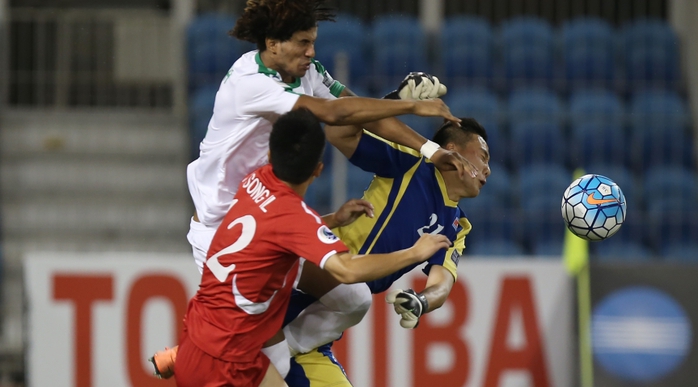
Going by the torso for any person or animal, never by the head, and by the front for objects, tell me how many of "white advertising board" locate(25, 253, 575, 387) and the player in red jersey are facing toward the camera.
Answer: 1

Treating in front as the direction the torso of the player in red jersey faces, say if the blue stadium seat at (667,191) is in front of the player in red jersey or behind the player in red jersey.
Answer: in front

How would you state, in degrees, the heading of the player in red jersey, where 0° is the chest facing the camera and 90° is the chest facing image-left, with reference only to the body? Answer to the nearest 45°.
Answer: approximately 225°

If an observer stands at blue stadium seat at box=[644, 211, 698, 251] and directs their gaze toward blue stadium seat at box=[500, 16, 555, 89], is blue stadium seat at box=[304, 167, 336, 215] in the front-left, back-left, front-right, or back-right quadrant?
front-left

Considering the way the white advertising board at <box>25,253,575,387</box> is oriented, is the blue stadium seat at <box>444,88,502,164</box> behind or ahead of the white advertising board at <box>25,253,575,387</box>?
behind

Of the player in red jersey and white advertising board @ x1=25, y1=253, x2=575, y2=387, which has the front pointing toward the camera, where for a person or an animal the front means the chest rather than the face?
the white advertising board

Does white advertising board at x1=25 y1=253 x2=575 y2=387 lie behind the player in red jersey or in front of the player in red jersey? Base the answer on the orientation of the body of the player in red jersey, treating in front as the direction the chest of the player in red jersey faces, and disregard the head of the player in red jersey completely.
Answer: in front

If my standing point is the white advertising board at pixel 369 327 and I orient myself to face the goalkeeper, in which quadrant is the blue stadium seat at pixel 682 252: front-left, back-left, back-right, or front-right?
back-left

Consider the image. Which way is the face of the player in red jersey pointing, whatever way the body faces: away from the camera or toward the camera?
away from the camera

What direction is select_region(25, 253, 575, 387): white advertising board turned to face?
toward the camera
